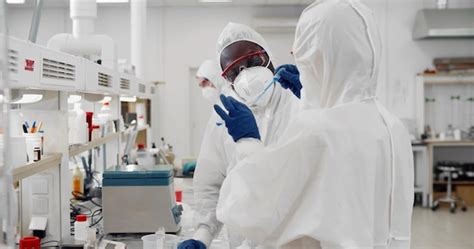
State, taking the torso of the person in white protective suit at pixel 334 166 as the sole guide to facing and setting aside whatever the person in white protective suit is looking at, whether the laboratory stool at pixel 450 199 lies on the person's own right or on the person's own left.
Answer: on the person's own right

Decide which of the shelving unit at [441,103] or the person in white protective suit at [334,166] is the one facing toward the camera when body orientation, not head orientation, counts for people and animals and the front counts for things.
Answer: the shelving unit

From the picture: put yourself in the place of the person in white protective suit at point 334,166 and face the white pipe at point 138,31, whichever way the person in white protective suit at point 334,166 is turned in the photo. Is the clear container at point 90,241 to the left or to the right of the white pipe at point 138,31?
left

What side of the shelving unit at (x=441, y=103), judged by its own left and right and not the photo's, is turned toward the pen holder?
front

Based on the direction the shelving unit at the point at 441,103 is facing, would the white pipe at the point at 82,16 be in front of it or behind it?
in front

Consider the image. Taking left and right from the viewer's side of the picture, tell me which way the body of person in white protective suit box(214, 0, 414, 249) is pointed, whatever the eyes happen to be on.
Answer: facing away from the viewer and to the left of the viewer

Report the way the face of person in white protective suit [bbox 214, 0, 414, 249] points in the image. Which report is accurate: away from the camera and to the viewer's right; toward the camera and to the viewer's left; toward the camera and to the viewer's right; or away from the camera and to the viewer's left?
away from the camera and to the viewer's left

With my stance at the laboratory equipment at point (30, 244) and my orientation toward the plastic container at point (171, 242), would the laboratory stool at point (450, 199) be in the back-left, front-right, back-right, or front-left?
front-left

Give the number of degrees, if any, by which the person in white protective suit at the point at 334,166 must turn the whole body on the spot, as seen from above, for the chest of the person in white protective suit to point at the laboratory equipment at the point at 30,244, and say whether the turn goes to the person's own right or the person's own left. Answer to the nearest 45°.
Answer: approximately 45° to the person's own left

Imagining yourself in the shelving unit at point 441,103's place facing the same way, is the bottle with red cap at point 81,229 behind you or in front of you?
in front

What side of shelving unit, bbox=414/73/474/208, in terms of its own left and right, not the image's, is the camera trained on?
front

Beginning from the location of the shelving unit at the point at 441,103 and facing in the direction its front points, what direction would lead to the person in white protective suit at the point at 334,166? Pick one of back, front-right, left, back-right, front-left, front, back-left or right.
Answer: front

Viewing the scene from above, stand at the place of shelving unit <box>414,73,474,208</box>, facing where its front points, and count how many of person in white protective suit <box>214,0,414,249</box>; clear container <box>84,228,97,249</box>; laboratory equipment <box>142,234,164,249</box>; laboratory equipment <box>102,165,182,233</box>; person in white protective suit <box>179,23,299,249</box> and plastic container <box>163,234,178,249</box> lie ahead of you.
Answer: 6

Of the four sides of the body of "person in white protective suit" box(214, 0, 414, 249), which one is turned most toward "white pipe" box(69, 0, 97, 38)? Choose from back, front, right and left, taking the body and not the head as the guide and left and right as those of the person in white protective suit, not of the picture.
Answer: front
